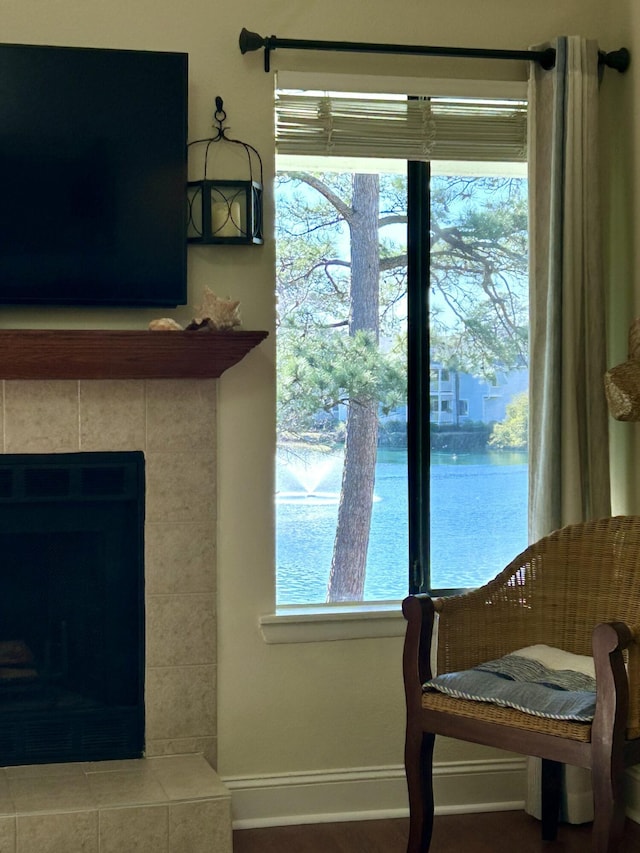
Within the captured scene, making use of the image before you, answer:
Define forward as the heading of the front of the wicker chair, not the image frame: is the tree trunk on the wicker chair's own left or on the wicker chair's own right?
on the wicker chair's own right

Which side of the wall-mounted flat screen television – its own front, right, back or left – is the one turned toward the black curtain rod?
left

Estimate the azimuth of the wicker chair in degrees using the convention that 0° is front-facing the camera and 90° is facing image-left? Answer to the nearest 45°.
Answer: approximately 45°

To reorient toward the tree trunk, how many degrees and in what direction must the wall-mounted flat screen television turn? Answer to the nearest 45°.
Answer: approximately 180°

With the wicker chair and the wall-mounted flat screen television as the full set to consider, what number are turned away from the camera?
0

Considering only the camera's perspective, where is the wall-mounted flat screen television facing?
facing the viewer

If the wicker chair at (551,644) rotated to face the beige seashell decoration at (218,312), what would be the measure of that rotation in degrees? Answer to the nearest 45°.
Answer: approximately 45° to its right
